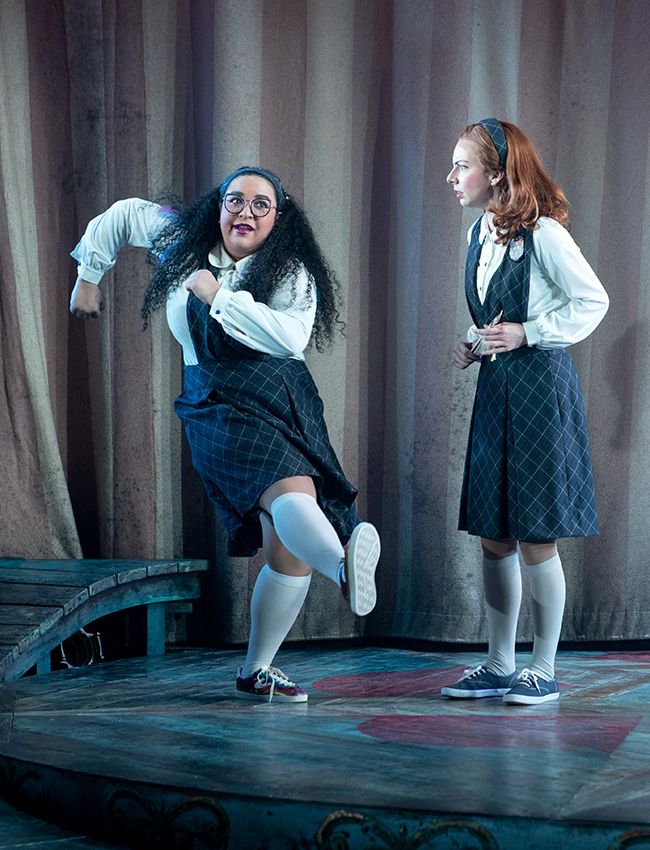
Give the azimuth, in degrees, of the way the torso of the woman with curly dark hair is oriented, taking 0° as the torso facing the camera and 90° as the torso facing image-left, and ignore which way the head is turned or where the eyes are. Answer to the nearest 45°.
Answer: approximately 0°

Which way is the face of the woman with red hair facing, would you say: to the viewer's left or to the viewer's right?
to the viewer's left
